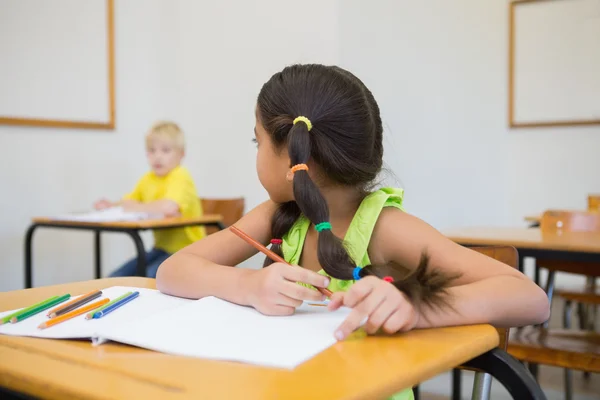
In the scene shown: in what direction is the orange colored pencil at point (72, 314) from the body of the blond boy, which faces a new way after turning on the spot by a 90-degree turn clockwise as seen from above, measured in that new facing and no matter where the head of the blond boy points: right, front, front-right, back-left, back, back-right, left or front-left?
back-left

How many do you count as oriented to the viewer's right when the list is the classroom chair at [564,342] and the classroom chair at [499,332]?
0

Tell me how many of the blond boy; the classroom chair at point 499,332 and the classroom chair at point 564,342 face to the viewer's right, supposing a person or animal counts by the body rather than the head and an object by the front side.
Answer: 0

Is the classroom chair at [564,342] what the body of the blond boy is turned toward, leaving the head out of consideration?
no

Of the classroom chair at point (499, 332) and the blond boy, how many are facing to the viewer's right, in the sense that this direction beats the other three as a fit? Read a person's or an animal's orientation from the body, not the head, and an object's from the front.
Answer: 0

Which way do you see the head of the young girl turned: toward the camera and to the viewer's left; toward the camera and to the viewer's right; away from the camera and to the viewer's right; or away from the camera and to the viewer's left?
away from the camera and to the viewer's left

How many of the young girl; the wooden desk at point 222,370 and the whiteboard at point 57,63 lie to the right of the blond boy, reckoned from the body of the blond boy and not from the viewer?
1

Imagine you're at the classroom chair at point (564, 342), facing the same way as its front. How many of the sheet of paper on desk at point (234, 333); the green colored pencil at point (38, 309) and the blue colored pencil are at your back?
0
